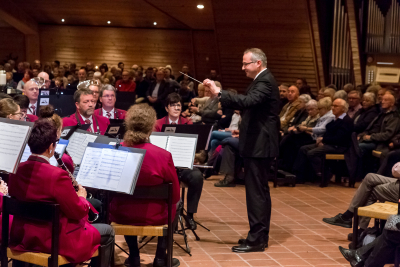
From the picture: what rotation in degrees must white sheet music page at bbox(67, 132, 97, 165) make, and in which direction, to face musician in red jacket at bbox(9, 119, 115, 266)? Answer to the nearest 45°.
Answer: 0° — it already faces them

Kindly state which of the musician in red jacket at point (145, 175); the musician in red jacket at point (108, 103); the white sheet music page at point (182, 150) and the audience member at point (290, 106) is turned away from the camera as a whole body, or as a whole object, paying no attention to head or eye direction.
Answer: the musician in red jacket at point (145, 175)

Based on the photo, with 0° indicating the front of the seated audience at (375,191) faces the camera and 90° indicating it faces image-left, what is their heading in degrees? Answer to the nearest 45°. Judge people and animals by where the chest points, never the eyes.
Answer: approximately 90°

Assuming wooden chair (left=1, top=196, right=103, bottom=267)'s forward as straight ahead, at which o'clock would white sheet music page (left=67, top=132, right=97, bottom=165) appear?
The white sheet music page is roughly at 11 o'clock from the wooden chair.

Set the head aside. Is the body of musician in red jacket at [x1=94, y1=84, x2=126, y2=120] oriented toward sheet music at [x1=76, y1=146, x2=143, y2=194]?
yes

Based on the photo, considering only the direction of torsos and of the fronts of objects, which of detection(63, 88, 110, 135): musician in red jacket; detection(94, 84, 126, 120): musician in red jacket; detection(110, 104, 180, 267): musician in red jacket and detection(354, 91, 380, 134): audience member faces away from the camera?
detection(110, 104, 180, 267): musician in red jacket

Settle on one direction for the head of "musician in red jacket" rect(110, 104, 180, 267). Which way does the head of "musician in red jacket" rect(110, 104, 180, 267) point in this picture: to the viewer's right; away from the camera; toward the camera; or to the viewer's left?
away from the camera

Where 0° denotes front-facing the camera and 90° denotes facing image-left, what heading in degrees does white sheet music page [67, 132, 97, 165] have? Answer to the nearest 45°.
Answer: approximately 0°

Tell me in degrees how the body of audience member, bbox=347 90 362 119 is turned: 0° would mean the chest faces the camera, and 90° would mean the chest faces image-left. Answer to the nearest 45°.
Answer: approximately 45°

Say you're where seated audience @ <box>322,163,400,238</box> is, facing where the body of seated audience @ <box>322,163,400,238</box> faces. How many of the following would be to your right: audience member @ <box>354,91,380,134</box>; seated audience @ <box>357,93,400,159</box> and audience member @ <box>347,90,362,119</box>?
3

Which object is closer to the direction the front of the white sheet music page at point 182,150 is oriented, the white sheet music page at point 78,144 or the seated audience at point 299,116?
the white sheet music page
